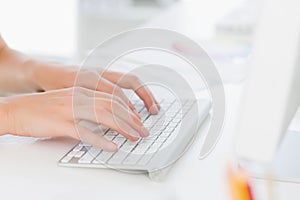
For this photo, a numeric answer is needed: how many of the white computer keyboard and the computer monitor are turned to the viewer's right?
0

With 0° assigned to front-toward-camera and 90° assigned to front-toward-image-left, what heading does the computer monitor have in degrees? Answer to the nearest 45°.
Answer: approximately 135°

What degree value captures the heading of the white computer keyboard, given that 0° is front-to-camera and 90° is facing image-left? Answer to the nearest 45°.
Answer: approximately 90°
